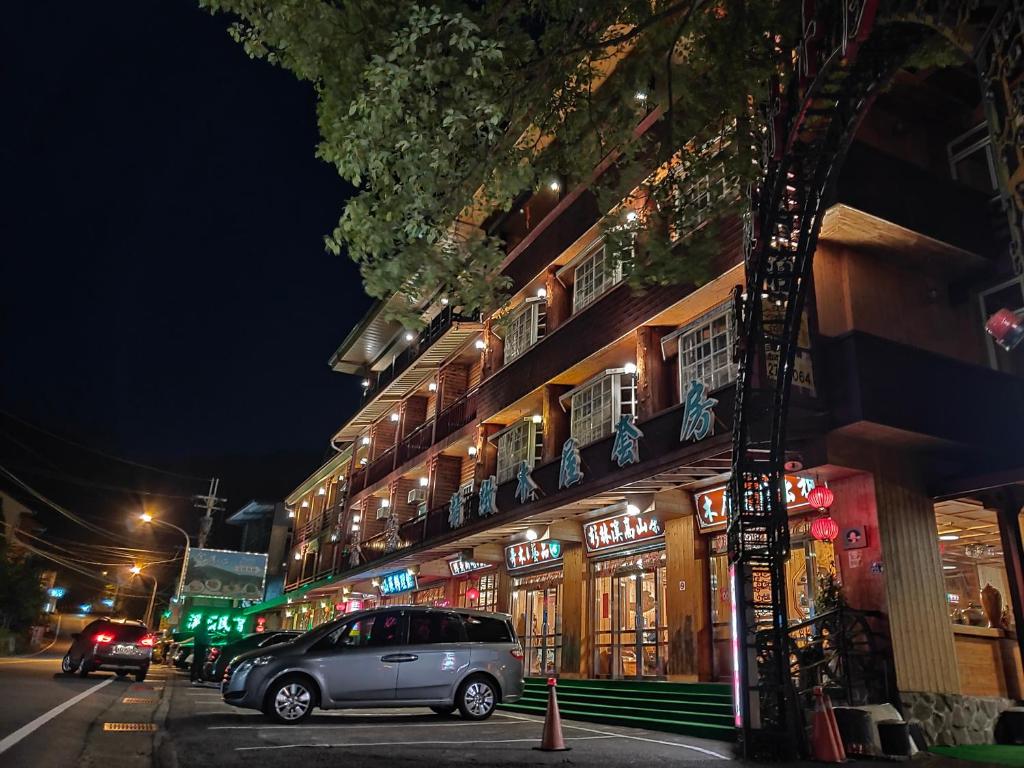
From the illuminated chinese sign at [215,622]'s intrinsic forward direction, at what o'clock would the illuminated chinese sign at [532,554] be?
the illuminated chinese sign at [532,554] is roughly at 11 o'clock from the illuminated chinese sign at [215,622].

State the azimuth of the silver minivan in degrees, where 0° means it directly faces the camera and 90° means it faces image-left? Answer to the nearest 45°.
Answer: approximately 90°

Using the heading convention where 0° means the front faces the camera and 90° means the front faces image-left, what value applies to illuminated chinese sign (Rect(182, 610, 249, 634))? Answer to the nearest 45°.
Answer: approximately 0°

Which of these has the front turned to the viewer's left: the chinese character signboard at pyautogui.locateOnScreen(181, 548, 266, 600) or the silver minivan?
the silver minivan

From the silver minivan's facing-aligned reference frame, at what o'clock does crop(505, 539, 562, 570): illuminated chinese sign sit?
The illuminated chinese sign is roughly at 4 o'clock from the silver minivan.

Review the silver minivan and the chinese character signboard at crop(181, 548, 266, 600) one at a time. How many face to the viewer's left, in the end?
1

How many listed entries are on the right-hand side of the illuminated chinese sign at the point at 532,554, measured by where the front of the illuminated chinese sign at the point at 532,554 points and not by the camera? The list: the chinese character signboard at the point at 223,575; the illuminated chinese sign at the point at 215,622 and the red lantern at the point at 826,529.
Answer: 2

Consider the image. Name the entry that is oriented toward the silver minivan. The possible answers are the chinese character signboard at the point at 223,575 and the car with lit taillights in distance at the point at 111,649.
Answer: the chinese character signboard
